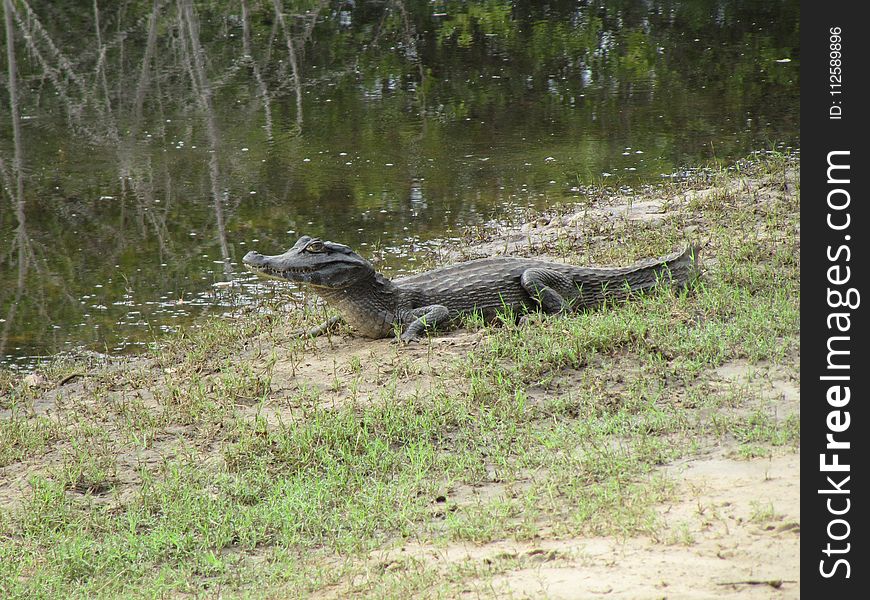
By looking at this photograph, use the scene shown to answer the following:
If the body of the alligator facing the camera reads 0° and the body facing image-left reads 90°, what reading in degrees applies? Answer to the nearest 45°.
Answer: approximately 90°
